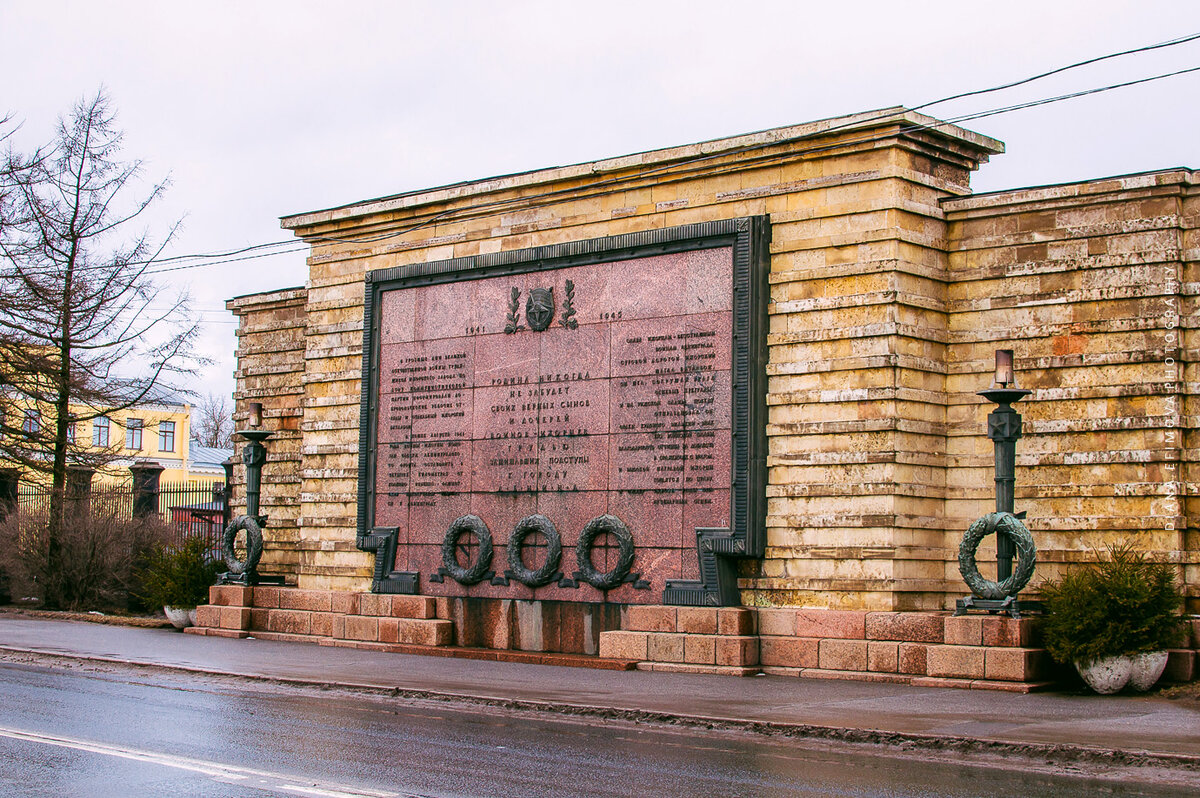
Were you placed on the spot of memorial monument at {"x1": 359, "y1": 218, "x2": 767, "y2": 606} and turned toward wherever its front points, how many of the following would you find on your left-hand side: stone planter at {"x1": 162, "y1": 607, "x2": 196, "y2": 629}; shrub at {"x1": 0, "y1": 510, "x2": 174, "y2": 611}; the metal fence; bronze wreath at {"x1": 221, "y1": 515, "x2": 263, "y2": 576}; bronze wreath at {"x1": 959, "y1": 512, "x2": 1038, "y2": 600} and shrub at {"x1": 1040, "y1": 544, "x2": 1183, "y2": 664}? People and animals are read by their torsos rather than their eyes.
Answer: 2

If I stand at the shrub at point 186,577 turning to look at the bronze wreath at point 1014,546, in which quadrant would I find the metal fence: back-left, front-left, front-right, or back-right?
back-left

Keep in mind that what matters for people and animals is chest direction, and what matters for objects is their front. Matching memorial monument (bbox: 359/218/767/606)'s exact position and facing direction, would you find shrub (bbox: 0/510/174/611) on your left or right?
on your right

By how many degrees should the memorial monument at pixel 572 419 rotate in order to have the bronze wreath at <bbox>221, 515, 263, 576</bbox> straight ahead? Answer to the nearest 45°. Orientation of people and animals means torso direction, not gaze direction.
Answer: approximately 90° to its right

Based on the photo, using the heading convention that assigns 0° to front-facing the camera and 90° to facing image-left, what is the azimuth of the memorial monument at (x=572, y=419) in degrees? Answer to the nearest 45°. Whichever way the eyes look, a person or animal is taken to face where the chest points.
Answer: approximately 45°

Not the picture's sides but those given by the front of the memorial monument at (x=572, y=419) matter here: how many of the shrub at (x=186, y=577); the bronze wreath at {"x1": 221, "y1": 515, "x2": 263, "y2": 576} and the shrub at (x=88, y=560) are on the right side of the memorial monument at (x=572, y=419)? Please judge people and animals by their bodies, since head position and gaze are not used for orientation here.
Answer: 3

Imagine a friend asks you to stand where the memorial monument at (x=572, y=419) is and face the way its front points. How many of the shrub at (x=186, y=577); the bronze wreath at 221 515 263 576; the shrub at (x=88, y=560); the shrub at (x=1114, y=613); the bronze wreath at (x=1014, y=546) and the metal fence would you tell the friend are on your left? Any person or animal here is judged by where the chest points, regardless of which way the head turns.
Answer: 2

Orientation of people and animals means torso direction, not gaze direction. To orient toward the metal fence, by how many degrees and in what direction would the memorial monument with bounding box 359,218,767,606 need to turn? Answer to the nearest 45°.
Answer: approximately 90° to its right

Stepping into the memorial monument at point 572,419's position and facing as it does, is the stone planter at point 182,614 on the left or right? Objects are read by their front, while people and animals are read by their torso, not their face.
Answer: on its right

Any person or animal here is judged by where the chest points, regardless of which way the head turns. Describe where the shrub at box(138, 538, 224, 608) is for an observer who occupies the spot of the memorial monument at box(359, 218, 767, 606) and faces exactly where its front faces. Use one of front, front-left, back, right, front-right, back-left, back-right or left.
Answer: right

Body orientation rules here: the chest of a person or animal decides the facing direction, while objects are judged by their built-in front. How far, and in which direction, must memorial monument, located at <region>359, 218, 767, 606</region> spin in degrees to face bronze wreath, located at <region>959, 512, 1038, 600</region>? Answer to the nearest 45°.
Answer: approximately 90° to its left
